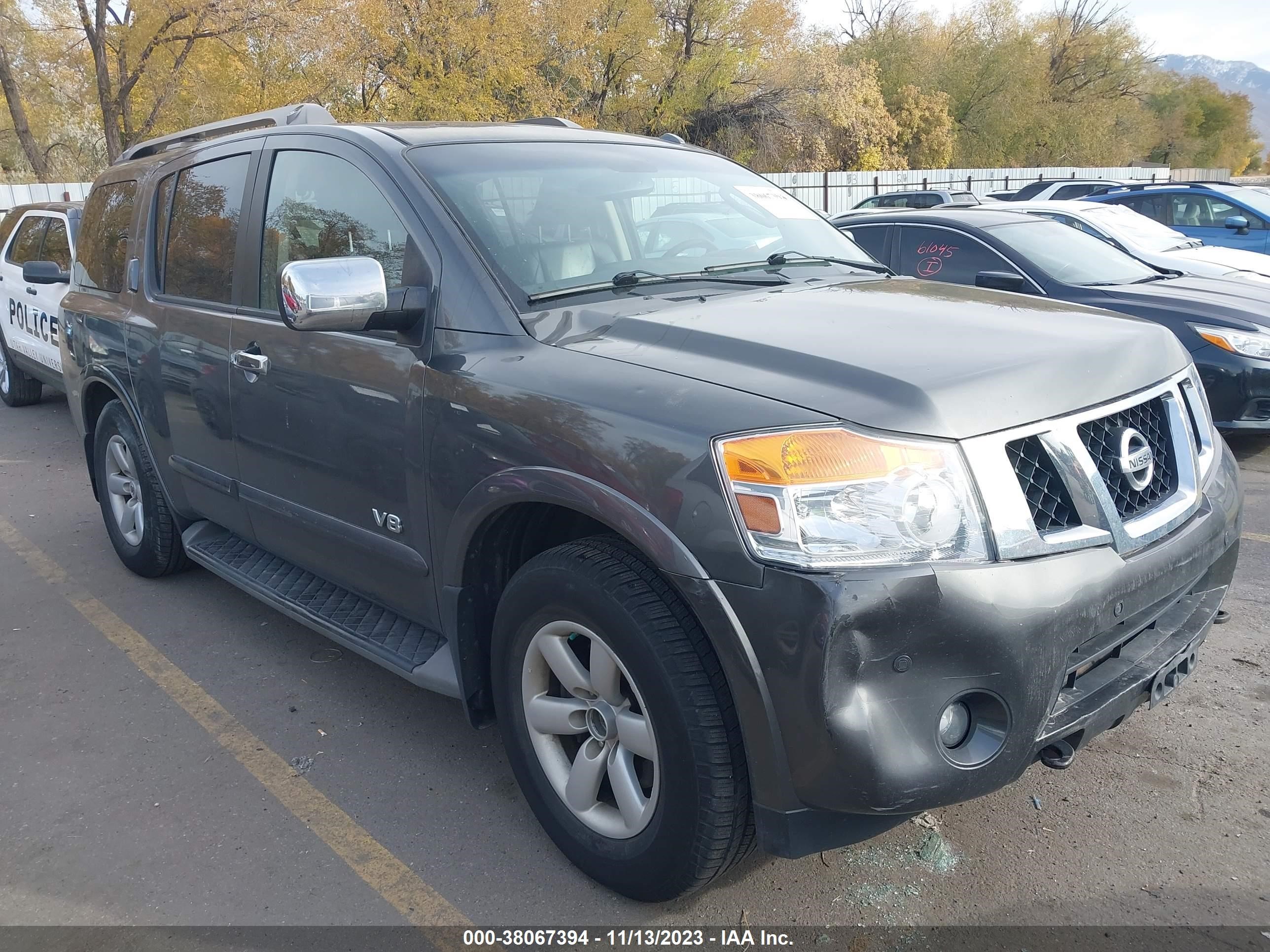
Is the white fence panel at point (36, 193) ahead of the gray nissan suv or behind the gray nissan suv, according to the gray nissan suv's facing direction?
behind

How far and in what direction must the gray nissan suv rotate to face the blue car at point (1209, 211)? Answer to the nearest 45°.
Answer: approximately 90° to its left

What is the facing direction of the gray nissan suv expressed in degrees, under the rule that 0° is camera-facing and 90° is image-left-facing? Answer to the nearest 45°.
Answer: approximately 315°
